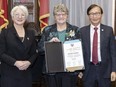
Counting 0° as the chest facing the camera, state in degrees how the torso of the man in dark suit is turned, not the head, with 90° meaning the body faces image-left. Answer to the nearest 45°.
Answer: approximately 0°

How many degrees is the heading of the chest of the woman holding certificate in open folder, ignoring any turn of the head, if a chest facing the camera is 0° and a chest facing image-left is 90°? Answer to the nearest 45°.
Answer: approximately 0°

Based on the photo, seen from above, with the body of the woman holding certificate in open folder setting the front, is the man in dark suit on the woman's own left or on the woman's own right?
on the woman's own left

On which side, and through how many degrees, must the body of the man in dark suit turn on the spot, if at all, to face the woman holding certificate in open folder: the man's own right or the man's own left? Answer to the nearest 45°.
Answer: approximately 90° to the man's own right

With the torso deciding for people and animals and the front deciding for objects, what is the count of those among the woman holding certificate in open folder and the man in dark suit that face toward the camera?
2
